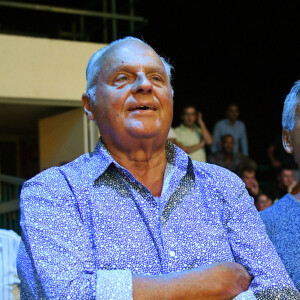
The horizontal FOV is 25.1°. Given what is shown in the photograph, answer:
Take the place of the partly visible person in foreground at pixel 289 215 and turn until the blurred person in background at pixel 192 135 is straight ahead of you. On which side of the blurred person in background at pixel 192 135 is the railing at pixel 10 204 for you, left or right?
left

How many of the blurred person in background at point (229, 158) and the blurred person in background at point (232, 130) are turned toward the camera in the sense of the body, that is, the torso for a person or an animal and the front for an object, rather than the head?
2

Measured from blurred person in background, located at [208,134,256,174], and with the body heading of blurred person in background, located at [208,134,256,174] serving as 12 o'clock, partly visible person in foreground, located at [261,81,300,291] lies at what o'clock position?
partly visible person in foreground, located at [261,81,300,291] is roughly at 12 o'clock from blurred person in background, located at [208,134,256,174].

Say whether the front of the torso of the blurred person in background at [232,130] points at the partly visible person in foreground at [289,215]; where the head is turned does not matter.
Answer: yes

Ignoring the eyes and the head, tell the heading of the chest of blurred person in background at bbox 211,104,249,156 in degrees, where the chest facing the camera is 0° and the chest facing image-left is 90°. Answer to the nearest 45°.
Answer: approximately 0°
